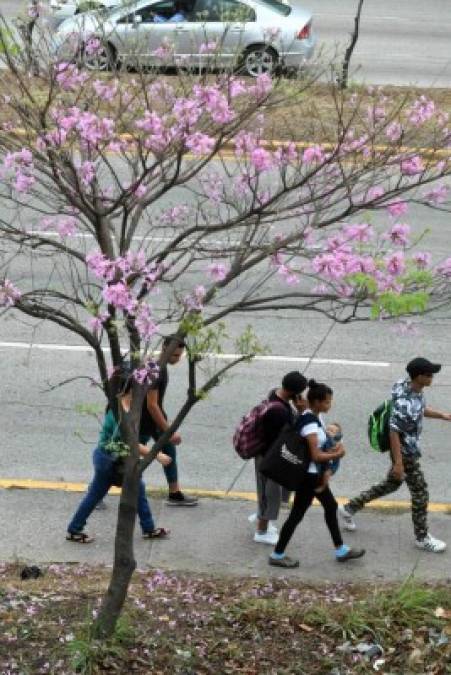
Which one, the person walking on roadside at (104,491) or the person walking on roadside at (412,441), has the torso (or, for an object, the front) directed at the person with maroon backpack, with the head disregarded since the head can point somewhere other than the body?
the person walking on roadside at (104,491)

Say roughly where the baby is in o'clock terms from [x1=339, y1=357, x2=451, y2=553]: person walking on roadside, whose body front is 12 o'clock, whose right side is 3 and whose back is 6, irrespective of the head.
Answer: The baby is roughly at 5 o'clock from the person walking on roadside.

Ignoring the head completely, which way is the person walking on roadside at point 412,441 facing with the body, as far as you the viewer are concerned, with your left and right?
facing to the right of the viewer

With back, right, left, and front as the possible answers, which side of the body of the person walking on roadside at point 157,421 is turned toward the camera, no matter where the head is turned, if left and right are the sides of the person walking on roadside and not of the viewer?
right

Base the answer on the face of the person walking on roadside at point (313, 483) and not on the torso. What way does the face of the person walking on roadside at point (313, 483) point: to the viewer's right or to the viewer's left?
to the viewer's right

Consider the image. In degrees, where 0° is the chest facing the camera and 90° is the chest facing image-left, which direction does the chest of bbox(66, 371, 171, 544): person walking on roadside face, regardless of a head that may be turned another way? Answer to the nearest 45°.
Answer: approximately 270°

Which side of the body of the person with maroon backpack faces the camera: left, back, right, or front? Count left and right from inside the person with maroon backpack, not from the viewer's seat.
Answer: right

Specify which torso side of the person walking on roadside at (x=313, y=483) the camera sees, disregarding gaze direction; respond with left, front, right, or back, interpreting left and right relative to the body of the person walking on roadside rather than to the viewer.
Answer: right

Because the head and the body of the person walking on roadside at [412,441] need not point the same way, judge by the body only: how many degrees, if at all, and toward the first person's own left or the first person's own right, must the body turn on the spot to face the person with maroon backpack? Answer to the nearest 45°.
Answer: approximately 180°
